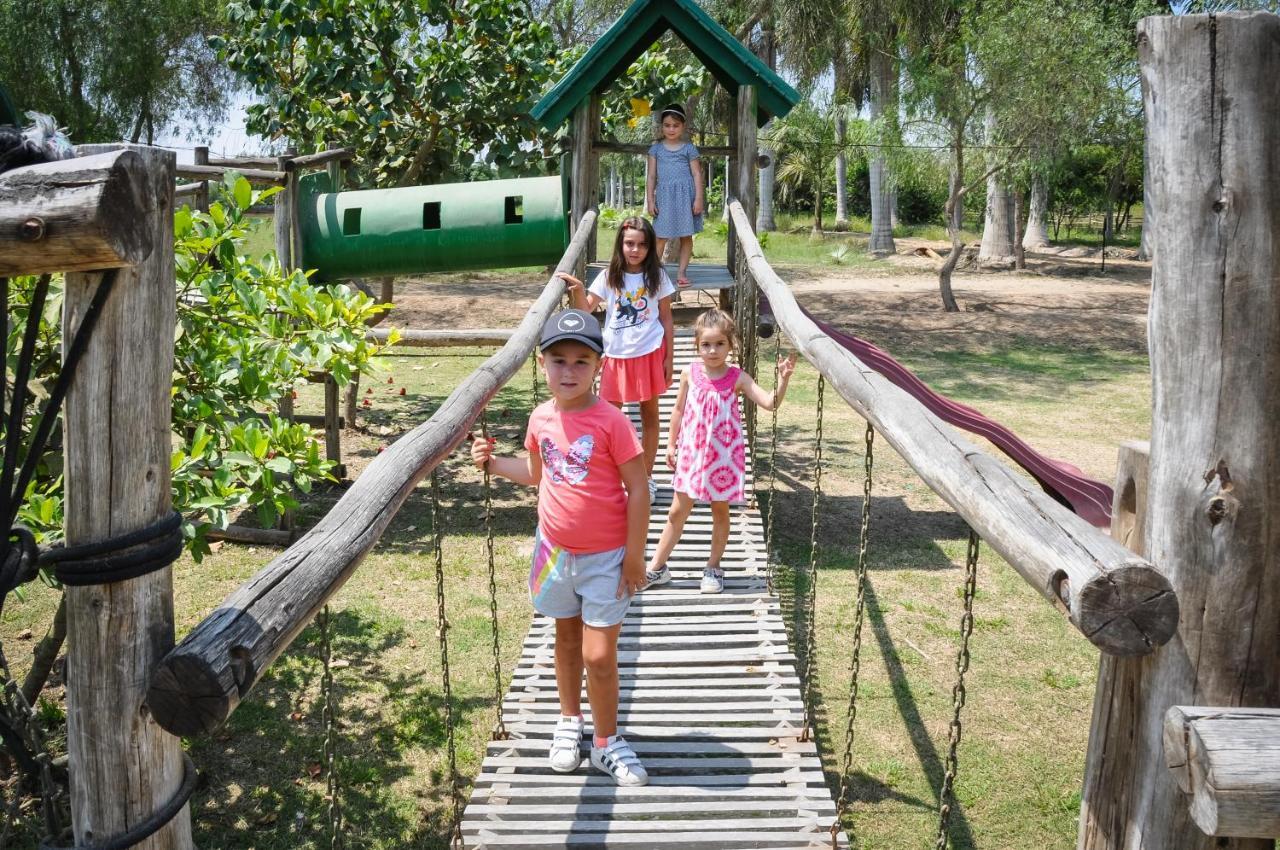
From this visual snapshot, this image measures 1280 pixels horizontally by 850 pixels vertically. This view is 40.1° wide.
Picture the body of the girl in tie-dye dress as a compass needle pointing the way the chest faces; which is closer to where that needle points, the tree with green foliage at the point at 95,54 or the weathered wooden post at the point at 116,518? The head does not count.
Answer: the weathered wooden post

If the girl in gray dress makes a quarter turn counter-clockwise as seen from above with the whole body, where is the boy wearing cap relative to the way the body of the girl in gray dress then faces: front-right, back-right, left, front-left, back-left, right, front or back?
right

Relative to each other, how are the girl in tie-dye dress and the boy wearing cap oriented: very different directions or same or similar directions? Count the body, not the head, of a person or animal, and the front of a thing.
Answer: same or similar directions

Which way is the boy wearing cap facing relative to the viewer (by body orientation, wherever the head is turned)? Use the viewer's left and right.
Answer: facing the viewer

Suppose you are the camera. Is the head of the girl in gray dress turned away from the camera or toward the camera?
toward the camera

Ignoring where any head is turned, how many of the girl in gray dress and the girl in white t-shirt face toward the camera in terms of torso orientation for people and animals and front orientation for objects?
2

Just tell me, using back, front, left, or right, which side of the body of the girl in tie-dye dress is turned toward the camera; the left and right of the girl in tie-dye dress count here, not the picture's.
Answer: front

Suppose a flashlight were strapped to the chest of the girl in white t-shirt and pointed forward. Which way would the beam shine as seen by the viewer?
toward the camera

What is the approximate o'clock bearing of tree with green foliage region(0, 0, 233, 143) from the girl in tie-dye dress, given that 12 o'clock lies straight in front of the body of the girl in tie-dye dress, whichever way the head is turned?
The tree with green foliage is roughly at 5 o'clock from the girl in tie-dye dress.

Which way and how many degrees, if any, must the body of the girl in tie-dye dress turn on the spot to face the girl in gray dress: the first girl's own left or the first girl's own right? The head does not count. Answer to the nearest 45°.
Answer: approximately 180°

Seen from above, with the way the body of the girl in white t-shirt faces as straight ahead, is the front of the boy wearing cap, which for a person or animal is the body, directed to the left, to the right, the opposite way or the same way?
the same way

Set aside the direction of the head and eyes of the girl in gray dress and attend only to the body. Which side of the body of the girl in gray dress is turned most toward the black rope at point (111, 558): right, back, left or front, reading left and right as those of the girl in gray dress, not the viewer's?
front

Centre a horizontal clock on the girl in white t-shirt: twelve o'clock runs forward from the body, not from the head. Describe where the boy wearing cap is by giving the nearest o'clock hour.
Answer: The boy wearing cap is roughly at 12 o'clock from the girl in white t-shirt.

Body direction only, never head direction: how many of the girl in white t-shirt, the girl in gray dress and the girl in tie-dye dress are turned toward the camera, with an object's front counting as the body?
3

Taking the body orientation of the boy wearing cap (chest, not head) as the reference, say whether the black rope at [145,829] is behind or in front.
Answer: in front

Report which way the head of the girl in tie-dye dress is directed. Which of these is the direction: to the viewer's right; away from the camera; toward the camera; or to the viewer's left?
toward the camera

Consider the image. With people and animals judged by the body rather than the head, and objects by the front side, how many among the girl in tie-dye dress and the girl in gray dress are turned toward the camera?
2
